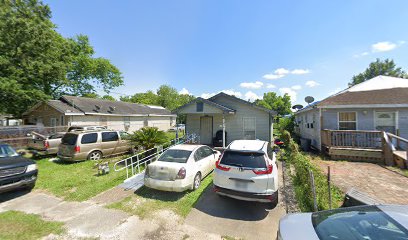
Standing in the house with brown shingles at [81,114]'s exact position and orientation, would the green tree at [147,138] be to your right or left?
on your left

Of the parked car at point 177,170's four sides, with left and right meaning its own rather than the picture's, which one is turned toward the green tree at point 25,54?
left

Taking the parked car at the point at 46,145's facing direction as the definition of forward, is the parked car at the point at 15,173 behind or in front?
behind

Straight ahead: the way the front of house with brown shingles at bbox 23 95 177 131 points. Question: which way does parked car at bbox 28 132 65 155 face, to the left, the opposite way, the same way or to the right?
the opposite way

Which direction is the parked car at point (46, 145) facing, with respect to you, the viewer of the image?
facing away from the viewer and to the right of the viewer

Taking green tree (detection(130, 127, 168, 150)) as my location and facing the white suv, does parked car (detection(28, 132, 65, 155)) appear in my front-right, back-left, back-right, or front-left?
back-right

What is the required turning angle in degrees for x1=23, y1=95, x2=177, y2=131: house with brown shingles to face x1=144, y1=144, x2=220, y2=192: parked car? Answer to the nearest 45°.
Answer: approximately 45° to its left

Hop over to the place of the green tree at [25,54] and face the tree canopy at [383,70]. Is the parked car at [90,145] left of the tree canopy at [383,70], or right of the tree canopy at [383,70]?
right

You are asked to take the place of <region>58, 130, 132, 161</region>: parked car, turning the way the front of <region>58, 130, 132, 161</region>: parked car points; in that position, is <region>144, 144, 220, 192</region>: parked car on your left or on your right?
on your right

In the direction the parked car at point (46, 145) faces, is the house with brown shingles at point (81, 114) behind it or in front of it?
in front

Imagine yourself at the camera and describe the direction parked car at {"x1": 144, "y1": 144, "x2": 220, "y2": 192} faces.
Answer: facing away from the viewer and to the right of the viewer
